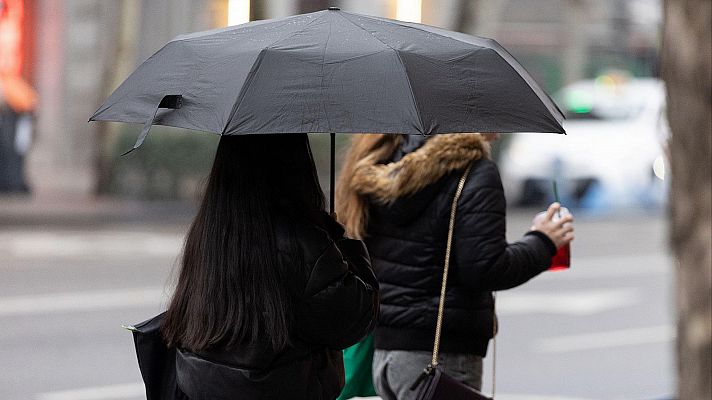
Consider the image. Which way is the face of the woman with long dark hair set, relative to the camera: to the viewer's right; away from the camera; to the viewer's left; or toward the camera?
away from the camera

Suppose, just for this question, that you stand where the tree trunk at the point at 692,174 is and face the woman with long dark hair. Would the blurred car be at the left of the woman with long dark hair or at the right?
right

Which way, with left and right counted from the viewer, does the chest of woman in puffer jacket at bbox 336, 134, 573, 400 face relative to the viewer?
facing away from the viewer and to the right of the viewer

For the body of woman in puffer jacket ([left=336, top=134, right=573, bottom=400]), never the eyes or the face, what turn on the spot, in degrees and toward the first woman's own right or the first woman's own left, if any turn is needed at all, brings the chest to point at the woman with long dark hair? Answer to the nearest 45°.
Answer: approximately 180°

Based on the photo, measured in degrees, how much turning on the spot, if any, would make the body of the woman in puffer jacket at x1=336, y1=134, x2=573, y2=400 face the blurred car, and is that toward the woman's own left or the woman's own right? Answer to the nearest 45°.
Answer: approximately 45° to the woman's own left
